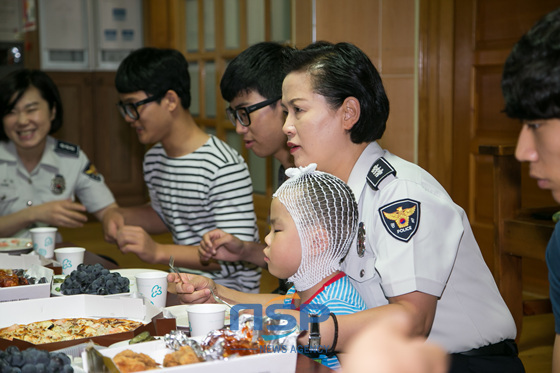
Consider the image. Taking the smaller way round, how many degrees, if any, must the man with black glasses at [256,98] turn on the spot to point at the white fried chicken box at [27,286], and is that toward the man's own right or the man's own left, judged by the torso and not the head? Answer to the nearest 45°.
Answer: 0° — they already face it

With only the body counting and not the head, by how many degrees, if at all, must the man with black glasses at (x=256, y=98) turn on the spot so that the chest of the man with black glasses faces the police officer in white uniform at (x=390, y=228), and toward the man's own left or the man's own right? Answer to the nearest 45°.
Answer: approximately 45° to the man's own left

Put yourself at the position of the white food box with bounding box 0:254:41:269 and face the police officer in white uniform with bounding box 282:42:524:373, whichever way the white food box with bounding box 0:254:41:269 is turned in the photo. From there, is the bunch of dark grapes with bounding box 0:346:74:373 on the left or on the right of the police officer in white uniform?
right

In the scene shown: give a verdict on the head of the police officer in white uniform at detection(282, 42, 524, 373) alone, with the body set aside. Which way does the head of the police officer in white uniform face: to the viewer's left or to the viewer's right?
to the viewer's left

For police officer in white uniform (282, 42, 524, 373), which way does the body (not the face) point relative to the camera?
to the viewer's left
